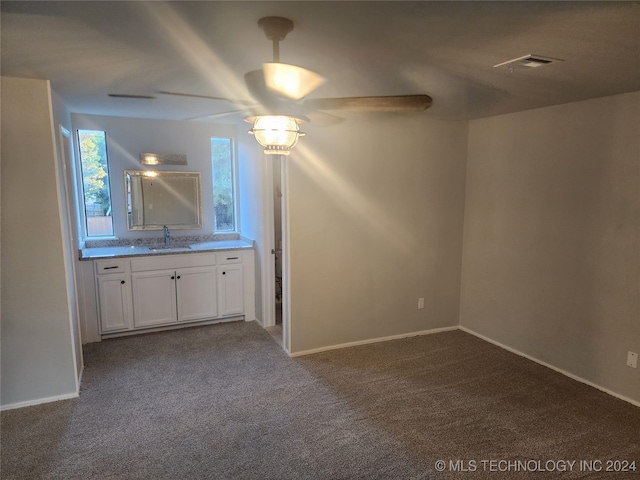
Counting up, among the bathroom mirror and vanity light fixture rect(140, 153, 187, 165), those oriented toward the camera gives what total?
2

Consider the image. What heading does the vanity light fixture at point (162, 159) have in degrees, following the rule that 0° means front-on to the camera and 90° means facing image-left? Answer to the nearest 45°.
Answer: approximately 0°

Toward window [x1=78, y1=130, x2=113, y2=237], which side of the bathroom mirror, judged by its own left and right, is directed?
right

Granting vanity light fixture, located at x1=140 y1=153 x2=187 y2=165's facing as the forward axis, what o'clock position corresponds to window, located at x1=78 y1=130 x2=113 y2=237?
The window is roughly at 3 o'clock from the vanity light fixture.

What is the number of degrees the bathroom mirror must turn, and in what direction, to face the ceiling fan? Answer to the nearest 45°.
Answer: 0° — it already faces it

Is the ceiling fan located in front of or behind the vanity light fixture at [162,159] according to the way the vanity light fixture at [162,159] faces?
in front

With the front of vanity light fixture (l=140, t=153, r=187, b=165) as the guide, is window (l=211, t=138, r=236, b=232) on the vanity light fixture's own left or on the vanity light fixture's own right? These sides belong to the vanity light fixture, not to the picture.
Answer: on the vanity light fixture's own left

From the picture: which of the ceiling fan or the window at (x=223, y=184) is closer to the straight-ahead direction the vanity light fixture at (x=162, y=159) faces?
the ceiling fan
